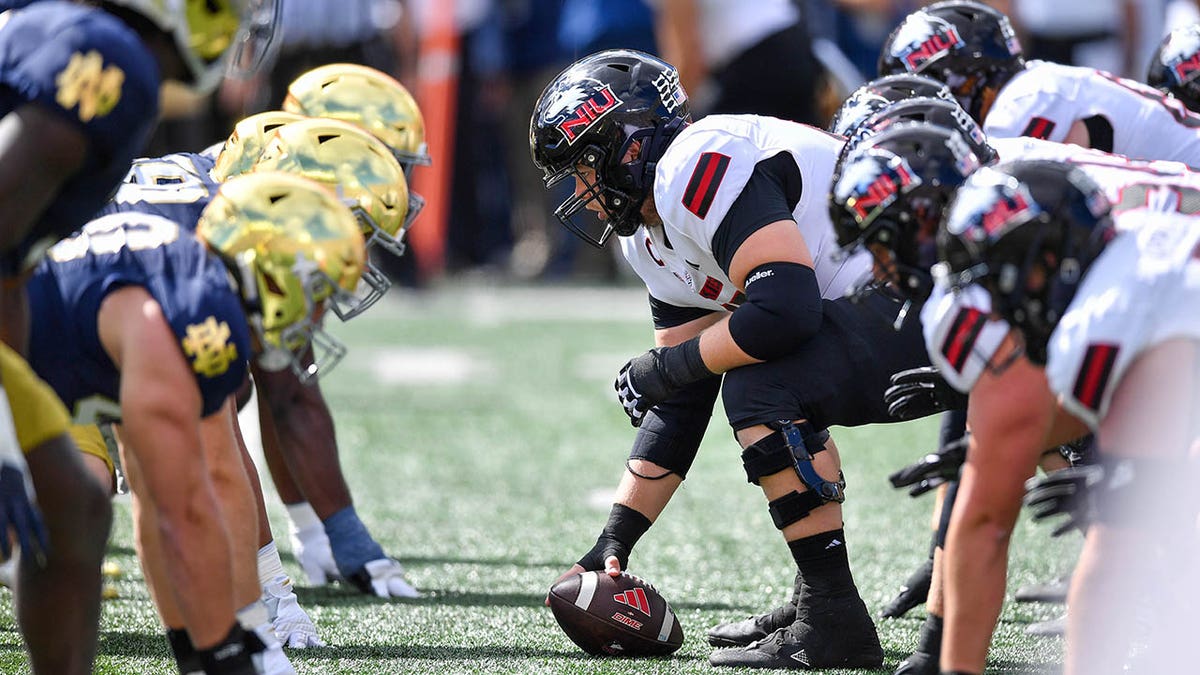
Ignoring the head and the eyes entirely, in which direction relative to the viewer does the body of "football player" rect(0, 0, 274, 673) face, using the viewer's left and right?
facing to the right of the viewer

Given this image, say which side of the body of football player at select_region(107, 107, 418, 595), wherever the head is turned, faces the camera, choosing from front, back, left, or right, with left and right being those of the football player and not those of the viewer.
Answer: right

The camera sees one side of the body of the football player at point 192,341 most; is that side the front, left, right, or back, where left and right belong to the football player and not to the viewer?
right

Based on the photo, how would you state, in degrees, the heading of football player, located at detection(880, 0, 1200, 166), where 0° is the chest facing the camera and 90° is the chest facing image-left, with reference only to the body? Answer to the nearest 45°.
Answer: approximately 90°

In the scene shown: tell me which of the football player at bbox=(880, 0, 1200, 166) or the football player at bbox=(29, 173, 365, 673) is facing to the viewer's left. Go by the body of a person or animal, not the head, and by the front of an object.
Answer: the football player at bbox=(880, 0, 1200, 166)

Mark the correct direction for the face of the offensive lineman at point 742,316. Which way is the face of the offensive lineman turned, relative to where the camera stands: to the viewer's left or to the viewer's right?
to the viewer's left

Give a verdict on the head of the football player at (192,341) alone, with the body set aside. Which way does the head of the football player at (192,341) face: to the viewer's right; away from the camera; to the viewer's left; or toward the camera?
to the viewer's right

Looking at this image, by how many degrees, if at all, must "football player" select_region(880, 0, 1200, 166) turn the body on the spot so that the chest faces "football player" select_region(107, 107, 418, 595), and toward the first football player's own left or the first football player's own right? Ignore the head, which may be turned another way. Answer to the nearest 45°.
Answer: approximately 45° to the first football player's own left

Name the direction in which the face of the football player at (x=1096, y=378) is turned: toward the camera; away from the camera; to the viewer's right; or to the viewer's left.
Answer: to the viewer's left

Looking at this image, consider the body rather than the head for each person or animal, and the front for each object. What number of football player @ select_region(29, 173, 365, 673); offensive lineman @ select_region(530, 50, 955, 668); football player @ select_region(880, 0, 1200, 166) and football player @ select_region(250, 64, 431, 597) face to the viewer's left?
2

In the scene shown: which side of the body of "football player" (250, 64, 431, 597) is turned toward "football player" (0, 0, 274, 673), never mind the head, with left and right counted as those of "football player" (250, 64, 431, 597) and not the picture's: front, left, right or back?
right

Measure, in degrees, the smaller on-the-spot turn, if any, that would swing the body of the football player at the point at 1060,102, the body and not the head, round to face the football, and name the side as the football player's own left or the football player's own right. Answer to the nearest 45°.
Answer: approximately 45° to the football player's own left

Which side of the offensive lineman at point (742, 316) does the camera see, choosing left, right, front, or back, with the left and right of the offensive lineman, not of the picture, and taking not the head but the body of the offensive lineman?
left

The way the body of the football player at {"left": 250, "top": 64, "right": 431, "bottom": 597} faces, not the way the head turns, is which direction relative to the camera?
to the viewer's right

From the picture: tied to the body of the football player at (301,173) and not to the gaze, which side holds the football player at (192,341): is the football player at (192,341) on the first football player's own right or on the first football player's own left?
on the first football player's own right

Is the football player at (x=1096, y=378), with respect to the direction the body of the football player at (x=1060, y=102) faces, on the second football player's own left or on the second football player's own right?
on the second football player's own left
